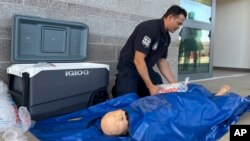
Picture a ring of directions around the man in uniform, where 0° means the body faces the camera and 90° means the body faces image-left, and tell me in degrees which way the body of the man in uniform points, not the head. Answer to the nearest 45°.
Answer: approximately 315°

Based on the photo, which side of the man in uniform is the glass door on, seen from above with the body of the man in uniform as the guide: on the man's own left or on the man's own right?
on the man's own left

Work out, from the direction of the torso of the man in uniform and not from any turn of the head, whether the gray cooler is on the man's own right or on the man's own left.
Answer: on the man's own right

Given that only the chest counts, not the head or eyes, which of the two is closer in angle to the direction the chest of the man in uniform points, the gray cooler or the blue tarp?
the blue tarp

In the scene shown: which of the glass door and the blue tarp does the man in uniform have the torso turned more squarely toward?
the blue tarp
